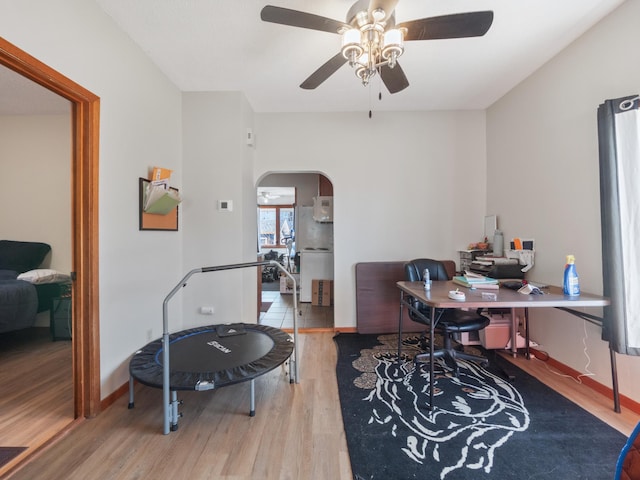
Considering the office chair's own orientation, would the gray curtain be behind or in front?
in front

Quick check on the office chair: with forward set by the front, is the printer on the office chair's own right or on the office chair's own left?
on the office chair's own left

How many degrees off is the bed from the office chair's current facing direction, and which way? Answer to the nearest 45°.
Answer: approximately 135° to its right

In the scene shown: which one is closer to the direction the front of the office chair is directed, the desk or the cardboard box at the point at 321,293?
the desk

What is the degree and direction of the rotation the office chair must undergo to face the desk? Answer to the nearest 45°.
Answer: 0° — it already faces it
